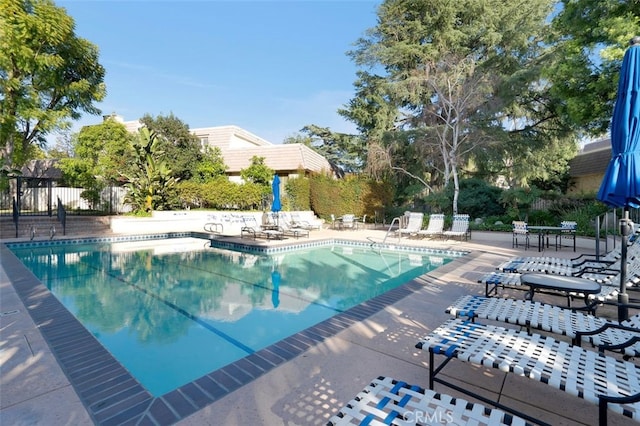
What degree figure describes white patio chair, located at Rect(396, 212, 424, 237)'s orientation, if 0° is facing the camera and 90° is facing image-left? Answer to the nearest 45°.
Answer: approximately 45°

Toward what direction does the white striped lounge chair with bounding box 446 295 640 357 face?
to the viewer's left

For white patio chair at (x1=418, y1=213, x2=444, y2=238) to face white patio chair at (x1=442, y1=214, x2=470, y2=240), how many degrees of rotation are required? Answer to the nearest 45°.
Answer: approximately 135° to its left

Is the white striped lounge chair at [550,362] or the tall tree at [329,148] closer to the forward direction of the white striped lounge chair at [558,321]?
the tall tree

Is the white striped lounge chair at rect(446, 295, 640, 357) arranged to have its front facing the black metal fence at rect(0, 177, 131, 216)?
yes

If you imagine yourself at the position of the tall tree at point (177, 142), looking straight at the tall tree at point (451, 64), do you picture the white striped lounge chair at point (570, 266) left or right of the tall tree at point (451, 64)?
right

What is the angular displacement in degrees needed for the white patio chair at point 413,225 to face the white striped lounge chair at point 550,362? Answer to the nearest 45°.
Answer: approximately 45° to its left

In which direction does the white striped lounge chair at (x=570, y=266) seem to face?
to the viewer's left

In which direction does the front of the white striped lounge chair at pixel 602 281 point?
to the viewer's left

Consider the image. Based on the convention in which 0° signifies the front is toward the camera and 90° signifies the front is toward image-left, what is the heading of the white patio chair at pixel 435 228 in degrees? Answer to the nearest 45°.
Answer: approximately 45°

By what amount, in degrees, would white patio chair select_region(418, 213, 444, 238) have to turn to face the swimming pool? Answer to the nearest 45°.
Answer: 0° — it already faces it
